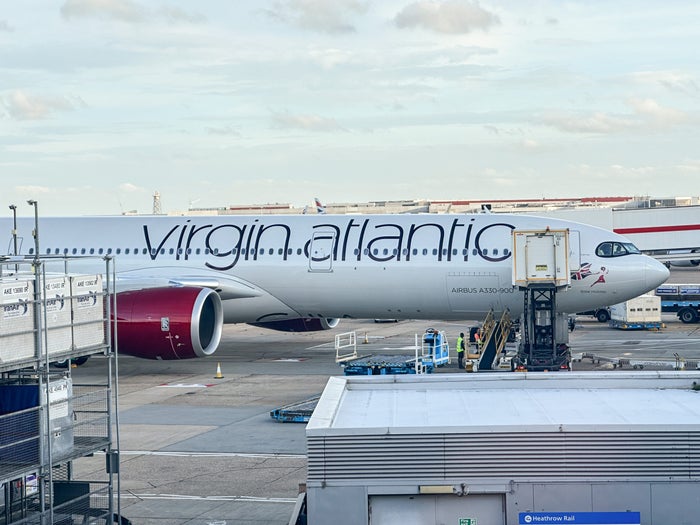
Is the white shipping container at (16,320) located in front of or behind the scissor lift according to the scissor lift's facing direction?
behind

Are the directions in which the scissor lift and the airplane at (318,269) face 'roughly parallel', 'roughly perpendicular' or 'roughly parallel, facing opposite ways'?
roughly perpendicular

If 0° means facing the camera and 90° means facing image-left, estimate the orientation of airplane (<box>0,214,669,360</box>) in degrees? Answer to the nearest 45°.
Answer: approximately 270°

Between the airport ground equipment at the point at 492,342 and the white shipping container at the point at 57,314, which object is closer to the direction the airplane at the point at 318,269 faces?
the airport ground equipment

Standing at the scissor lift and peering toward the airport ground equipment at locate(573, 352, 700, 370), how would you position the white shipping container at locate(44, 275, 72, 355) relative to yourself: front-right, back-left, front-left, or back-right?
back-right

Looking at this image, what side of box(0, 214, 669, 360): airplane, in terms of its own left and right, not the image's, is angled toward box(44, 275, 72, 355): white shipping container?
right

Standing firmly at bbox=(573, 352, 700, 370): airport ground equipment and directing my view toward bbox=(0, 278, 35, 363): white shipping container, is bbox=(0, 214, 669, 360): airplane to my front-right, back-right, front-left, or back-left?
front-right

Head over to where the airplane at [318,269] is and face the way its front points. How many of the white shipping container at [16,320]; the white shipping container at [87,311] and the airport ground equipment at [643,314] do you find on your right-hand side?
2

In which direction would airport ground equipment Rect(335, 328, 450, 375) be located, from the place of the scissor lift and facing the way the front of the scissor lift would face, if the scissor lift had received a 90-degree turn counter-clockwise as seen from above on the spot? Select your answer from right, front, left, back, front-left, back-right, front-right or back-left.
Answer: front

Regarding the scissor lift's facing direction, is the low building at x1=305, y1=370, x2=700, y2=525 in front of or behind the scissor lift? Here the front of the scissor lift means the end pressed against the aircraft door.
behind

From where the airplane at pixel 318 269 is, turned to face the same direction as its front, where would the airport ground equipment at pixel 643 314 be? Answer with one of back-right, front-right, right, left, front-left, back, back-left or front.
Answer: front-left

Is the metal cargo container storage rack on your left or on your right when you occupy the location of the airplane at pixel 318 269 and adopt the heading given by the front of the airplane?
on your right
